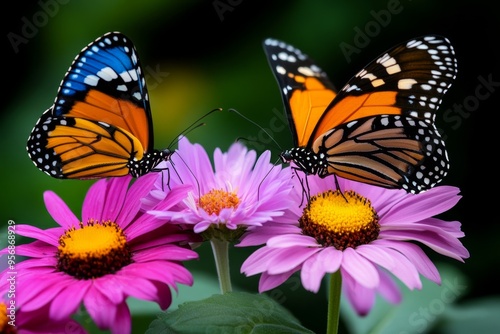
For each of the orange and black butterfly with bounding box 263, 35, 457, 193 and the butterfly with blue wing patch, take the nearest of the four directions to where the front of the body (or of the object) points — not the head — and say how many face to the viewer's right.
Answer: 1

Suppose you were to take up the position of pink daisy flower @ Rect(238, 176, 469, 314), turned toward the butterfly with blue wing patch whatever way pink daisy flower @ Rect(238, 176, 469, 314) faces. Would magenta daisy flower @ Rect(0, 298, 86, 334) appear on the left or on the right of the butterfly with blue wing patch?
left

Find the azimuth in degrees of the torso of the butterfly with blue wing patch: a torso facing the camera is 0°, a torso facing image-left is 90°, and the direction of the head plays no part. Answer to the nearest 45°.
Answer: approximately 270°

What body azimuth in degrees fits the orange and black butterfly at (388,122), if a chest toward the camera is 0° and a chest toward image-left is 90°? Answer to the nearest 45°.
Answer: approximately 90°

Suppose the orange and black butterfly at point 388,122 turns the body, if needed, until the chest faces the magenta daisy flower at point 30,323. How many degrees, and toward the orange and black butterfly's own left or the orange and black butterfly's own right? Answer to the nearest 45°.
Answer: approximately 45° to the orange and black butterfly's own left

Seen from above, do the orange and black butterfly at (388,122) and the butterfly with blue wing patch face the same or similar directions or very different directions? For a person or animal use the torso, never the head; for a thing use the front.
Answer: very different directions

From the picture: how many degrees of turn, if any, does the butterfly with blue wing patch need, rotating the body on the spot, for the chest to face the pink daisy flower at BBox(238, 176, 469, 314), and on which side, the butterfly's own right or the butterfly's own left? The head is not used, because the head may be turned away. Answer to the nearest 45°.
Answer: approximately 45° to the butterfly's own right
